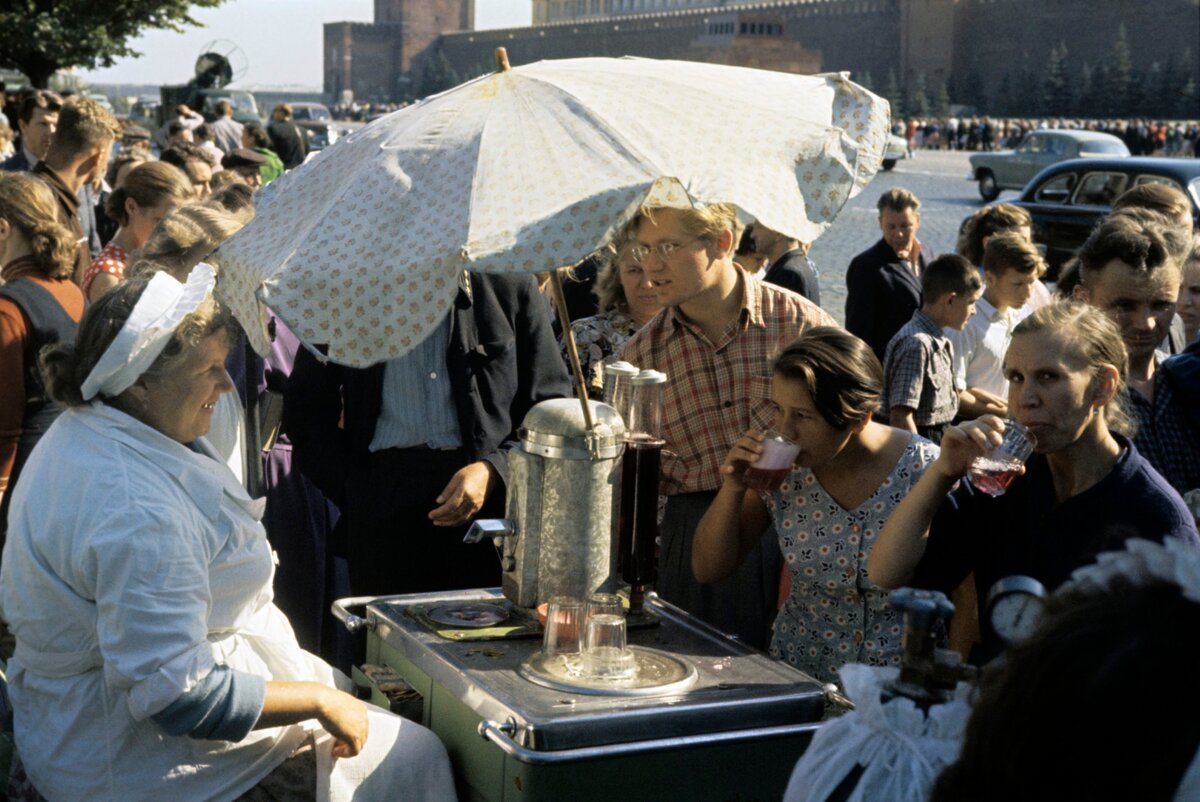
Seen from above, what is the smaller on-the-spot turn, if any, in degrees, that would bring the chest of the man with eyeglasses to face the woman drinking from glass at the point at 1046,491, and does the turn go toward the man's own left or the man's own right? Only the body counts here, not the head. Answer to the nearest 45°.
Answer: approximately 90° to the man's own left

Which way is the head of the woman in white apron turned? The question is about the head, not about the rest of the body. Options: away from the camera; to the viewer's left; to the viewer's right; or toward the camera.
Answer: to the viewer's right

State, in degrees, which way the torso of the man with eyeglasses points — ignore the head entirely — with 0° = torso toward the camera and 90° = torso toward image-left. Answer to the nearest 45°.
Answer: approximately 45°

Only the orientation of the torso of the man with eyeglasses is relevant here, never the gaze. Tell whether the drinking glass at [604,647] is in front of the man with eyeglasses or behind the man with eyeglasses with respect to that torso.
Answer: in front

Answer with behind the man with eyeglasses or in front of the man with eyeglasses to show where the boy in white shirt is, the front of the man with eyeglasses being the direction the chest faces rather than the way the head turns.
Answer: behind

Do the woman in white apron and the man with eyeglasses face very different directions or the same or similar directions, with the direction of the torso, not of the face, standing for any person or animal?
very different directions

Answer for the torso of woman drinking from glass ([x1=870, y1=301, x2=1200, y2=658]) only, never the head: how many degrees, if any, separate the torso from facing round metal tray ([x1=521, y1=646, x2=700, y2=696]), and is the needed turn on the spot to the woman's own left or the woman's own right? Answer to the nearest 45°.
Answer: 0° — they already face it

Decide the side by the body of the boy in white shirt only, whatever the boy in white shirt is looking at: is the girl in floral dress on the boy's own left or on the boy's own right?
on the boy's own right

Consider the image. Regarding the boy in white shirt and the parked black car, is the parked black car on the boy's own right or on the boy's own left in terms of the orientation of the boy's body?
on the boy's own left

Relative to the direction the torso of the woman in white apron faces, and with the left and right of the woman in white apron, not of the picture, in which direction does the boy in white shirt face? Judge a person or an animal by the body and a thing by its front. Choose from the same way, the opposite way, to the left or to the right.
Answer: to the right

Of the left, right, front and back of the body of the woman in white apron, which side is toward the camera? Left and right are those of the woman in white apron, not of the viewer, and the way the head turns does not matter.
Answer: right

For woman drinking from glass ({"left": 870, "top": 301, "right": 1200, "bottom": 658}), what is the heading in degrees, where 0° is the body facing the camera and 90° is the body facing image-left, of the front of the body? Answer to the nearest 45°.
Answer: approximately 45°

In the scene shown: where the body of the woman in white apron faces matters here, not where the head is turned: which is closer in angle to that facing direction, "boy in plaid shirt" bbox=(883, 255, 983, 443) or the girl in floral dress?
the girl in floral dress
